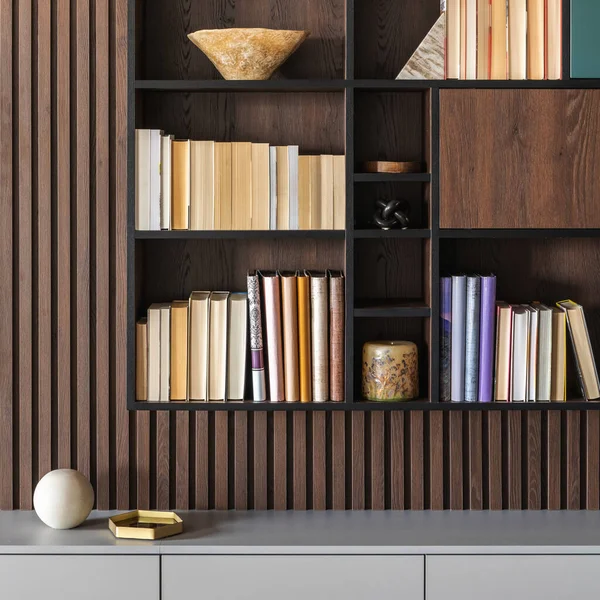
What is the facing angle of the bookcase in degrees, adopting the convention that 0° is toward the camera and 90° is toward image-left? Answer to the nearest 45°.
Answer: approximately 0°
